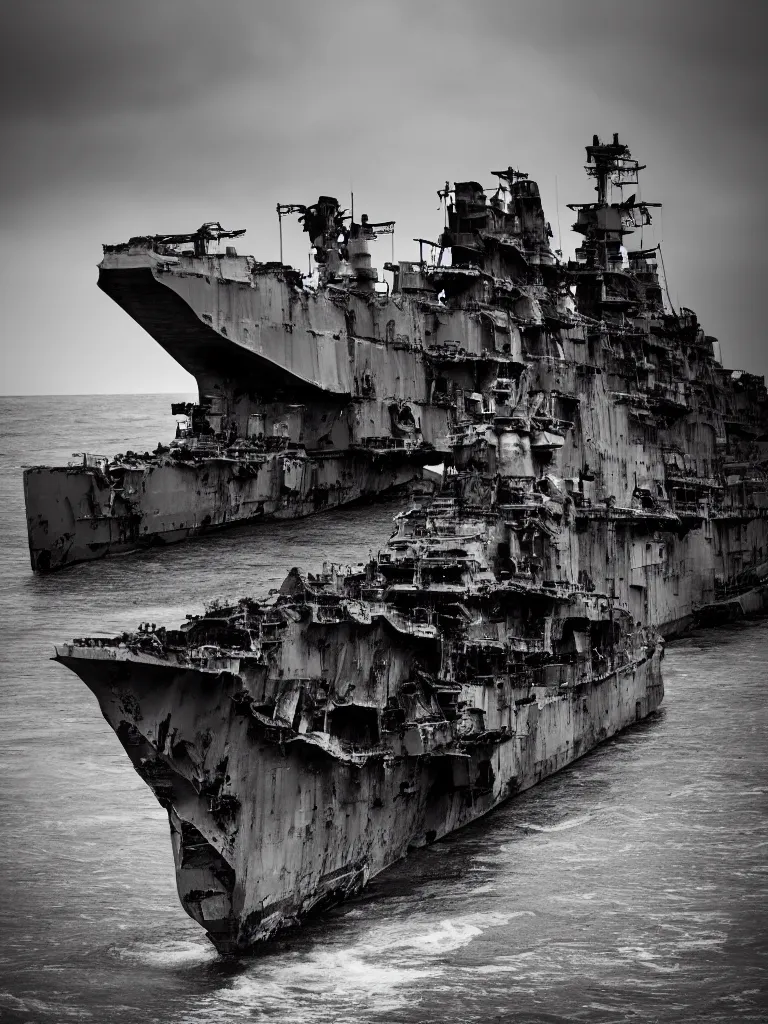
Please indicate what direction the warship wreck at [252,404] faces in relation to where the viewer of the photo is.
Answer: facing the viewer and to the left of the viewer

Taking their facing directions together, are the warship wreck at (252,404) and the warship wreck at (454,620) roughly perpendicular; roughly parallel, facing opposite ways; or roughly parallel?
roughly parallel

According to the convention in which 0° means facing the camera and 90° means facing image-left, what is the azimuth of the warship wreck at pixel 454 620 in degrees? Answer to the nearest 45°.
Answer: approximately 45°
